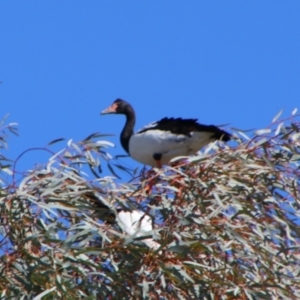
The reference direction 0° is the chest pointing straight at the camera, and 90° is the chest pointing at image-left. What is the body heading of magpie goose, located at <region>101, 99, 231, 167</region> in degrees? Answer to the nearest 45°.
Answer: approximately 90°
